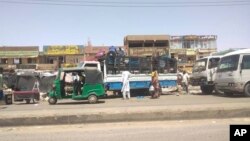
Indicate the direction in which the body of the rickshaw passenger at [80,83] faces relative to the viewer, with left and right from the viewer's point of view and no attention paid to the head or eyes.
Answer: facing to the left of the viewer

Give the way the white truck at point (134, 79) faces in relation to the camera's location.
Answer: facing to the left of the viewer

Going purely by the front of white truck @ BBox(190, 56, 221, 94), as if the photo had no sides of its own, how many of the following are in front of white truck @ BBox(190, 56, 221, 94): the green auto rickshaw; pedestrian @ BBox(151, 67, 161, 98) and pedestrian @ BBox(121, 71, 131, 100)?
3

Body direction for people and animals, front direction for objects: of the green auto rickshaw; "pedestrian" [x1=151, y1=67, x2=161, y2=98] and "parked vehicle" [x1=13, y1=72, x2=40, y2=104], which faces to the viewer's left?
the green auto rickshaw

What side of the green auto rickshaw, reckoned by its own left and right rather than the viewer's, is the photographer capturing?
left

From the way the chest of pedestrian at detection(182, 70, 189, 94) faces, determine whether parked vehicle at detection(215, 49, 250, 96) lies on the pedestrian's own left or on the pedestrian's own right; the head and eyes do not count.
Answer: on the pedestrian's own left

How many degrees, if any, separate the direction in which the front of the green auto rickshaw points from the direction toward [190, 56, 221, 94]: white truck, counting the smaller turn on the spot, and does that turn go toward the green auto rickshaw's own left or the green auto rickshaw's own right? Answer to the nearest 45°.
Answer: approximately 180°

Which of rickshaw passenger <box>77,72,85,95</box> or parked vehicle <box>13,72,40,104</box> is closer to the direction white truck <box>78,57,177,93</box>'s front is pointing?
the parked vehicle

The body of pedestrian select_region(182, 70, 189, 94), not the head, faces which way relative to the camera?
to the viewer's left

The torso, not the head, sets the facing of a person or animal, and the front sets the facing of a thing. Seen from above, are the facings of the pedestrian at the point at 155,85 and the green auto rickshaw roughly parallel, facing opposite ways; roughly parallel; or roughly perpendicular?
roughly perpendicular

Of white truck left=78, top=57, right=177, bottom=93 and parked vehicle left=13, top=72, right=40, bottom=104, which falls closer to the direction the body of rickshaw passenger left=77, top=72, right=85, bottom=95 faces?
the parked vehicle
